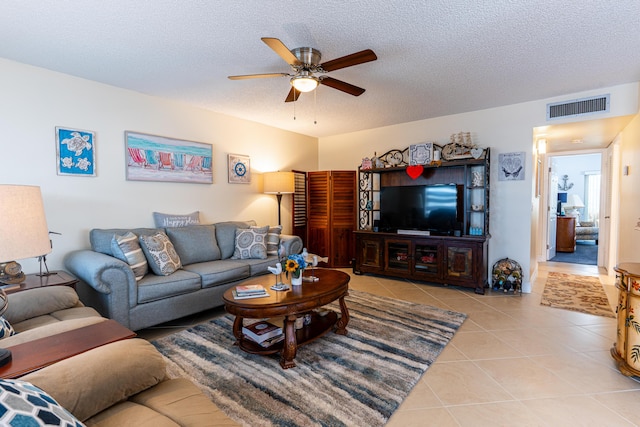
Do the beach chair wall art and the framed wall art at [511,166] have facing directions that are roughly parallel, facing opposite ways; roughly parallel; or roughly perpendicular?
roughly perpendicular

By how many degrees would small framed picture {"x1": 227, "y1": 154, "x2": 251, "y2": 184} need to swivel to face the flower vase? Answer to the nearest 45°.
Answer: approximately 45° to its right

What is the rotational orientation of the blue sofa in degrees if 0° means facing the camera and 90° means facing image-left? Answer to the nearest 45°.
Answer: approximately 315°

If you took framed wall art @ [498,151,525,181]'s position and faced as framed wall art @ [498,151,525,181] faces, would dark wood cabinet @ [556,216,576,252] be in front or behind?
behind

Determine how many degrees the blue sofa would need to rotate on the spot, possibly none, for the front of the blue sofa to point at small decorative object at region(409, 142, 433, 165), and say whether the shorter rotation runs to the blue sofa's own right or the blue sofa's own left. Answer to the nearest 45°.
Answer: approximately 45° to the blue sofa's own left

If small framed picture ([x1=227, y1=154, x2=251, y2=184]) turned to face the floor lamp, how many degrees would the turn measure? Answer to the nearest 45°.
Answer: approximately 45° to its left

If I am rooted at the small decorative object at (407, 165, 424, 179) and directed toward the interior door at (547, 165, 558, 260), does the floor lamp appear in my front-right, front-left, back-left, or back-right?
back-left

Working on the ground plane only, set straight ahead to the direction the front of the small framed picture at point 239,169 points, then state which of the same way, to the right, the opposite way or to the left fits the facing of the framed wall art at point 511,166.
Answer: to the right

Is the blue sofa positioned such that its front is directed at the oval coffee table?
yes
